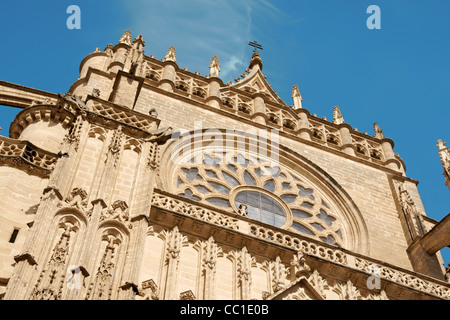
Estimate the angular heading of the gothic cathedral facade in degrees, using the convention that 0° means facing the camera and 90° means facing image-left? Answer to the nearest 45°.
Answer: approximately 315°
